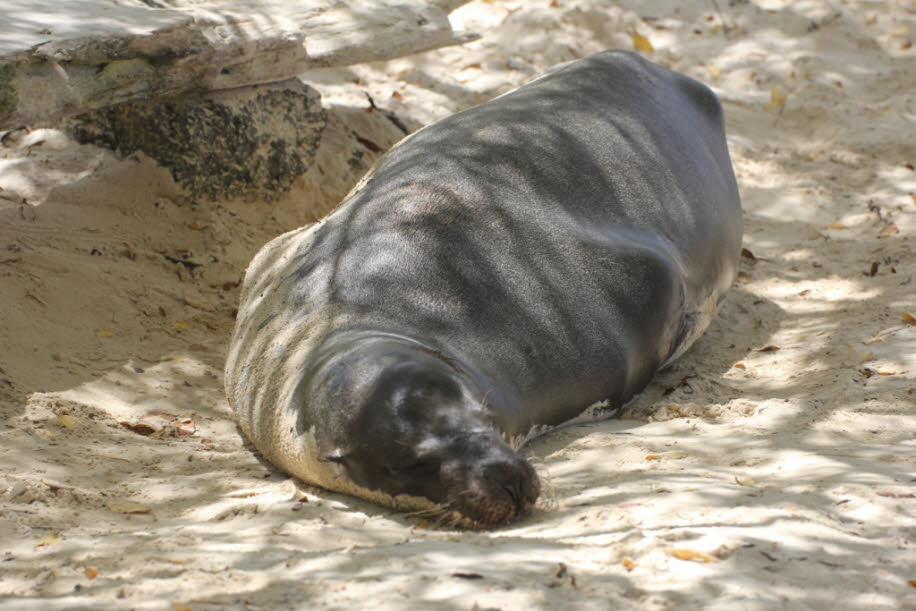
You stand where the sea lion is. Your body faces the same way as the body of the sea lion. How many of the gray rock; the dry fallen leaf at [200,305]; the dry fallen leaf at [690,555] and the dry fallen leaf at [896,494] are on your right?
2

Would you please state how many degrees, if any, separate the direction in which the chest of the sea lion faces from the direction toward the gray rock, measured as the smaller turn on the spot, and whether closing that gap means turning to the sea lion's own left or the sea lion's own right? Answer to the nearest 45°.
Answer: approximately 90° to the sea lion's own right

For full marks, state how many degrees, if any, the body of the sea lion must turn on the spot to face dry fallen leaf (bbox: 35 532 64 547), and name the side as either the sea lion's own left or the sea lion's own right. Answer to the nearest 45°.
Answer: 0° — it already faces it

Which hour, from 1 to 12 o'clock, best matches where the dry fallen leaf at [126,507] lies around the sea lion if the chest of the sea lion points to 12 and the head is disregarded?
The dry fallen leaf is roughly at 12 o'clock from the sea lion.

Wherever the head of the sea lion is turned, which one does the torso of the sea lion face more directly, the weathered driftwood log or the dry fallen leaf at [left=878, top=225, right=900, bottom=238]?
the weathered driftwood log

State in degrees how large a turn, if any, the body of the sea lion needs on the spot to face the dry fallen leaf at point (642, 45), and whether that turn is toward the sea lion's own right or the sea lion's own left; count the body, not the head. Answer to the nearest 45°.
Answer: approximately 135° to the sea lion's own right

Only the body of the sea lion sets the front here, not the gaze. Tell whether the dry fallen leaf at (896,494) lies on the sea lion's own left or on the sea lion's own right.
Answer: on the sea lion's own left

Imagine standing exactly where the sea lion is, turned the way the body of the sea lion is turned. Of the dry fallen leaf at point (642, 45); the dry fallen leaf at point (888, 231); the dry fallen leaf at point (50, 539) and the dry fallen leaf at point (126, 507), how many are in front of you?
2

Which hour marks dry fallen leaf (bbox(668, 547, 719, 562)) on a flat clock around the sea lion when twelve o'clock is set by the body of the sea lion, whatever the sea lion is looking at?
The dry fallen leaf is roughly at 10 o'clock from the sea lion.

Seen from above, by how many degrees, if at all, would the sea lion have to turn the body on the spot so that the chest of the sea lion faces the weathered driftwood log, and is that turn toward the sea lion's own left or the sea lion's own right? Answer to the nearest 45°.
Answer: approximately 90° to the sea lion's own right

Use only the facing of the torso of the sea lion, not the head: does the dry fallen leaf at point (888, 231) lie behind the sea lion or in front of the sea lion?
behind

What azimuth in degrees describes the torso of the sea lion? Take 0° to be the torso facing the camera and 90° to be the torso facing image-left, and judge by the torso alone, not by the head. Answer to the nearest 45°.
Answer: approximately 45°

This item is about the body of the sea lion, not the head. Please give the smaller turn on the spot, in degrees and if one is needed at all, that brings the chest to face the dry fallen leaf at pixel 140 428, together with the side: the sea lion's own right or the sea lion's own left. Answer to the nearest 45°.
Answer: approximately 45° to the sea lion's own right

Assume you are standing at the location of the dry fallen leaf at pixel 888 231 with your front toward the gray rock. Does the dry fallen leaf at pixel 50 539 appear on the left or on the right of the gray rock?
left

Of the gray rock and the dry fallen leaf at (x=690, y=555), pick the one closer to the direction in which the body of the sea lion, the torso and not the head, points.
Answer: the dry fallen leaf
